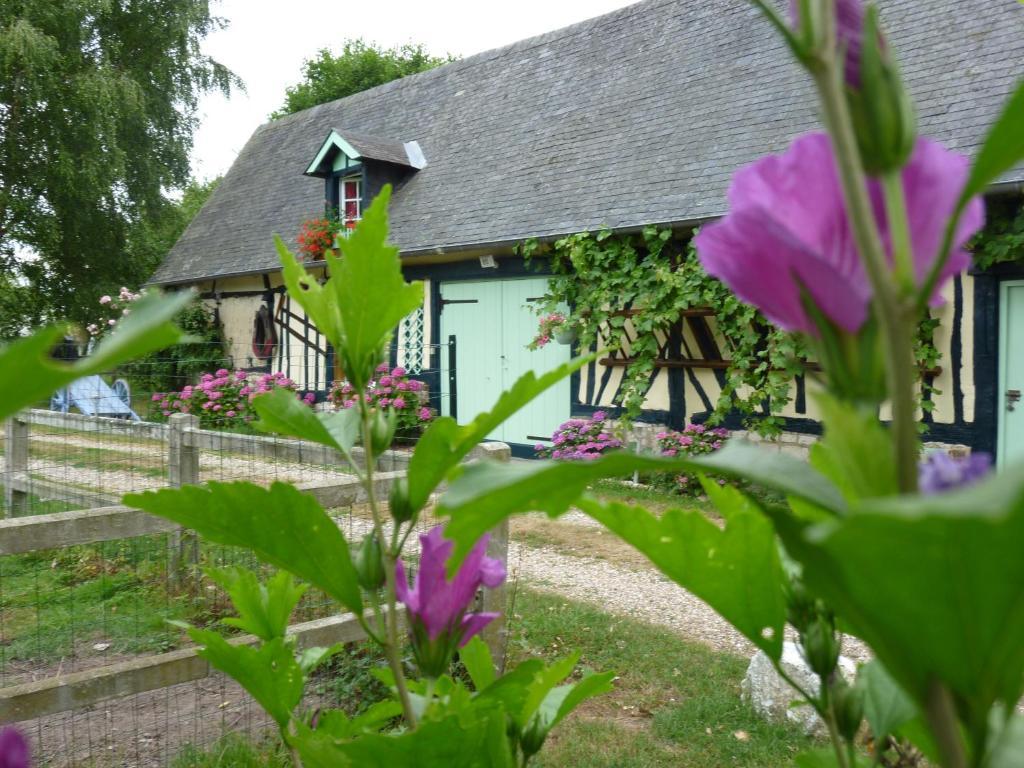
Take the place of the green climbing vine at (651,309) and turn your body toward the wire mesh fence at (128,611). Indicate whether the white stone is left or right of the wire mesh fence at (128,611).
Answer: left

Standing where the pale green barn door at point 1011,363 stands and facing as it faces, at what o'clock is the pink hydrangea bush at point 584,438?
The pink hydrangea bush is roughly at 3 o'clock from the pale green barn door.

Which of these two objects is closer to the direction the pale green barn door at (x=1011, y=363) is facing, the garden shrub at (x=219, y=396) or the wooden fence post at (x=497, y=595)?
the wooden fence post

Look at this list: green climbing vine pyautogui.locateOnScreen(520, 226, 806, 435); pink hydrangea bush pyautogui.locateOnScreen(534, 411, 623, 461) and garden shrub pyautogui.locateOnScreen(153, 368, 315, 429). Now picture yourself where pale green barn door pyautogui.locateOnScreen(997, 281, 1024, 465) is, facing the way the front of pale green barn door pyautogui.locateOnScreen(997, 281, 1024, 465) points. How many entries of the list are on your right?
3

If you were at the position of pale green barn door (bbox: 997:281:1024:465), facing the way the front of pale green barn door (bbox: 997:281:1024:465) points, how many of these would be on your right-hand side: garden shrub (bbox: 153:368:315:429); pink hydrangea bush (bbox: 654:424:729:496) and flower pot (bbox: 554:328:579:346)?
3

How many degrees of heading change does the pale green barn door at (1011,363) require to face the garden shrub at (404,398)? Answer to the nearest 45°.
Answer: approximately 90° to its right

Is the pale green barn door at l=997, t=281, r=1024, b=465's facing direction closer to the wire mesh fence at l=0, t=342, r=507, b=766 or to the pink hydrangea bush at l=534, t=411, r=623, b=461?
the wire mesh fence

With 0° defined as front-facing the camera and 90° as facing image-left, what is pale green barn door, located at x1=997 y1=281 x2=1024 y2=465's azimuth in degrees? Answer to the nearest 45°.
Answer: approximately 0°

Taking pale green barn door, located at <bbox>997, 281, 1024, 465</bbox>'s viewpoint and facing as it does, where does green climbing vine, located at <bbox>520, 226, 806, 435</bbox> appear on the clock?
The green climbing vine is roughly at 3 o'clock from the pale green barn door.

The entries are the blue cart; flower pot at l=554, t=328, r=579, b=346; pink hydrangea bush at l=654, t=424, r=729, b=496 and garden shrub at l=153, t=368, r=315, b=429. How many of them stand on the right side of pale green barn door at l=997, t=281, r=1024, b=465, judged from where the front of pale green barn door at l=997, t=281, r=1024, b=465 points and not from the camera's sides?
4

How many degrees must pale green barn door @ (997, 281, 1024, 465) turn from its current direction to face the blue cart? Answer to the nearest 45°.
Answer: approximately 90° to its right

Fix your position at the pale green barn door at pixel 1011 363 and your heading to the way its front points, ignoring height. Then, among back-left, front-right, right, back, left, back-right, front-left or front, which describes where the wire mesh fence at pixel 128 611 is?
front-right
